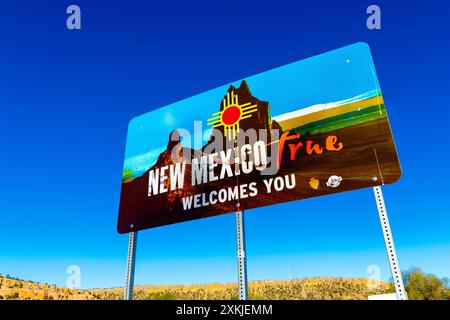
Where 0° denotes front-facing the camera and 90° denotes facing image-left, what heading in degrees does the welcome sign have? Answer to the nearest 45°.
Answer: approximately 45°

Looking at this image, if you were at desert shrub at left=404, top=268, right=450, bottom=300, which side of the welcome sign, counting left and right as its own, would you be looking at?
back
